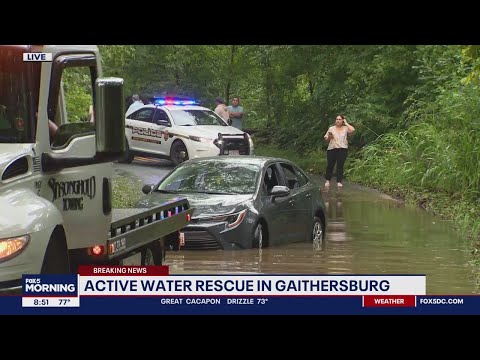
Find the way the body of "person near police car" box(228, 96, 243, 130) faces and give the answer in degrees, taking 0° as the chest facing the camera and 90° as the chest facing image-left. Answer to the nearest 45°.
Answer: approximately 0°

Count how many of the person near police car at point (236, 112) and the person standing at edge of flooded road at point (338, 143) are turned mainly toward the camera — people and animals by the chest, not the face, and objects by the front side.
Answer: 2

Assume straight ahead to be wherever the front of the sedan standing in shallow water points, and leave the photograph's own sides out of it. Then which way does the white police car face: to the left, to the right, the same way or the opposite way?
to the left

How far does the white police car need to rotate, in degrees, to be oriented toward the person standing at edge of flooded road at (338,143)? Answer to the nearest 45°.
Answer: approximately 45° to its left

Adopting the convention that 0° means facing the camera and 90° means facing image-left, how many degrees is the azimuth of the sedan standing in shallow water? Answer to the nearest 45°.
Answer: approximately 45°

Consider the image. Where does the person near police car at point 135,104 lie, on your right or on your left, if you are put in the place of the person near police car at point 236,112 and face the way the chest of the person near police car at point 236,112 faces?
on your right

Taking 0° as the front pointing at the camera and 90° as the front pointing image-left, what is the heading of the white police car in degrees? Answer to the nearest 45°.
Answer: approximately 315°
